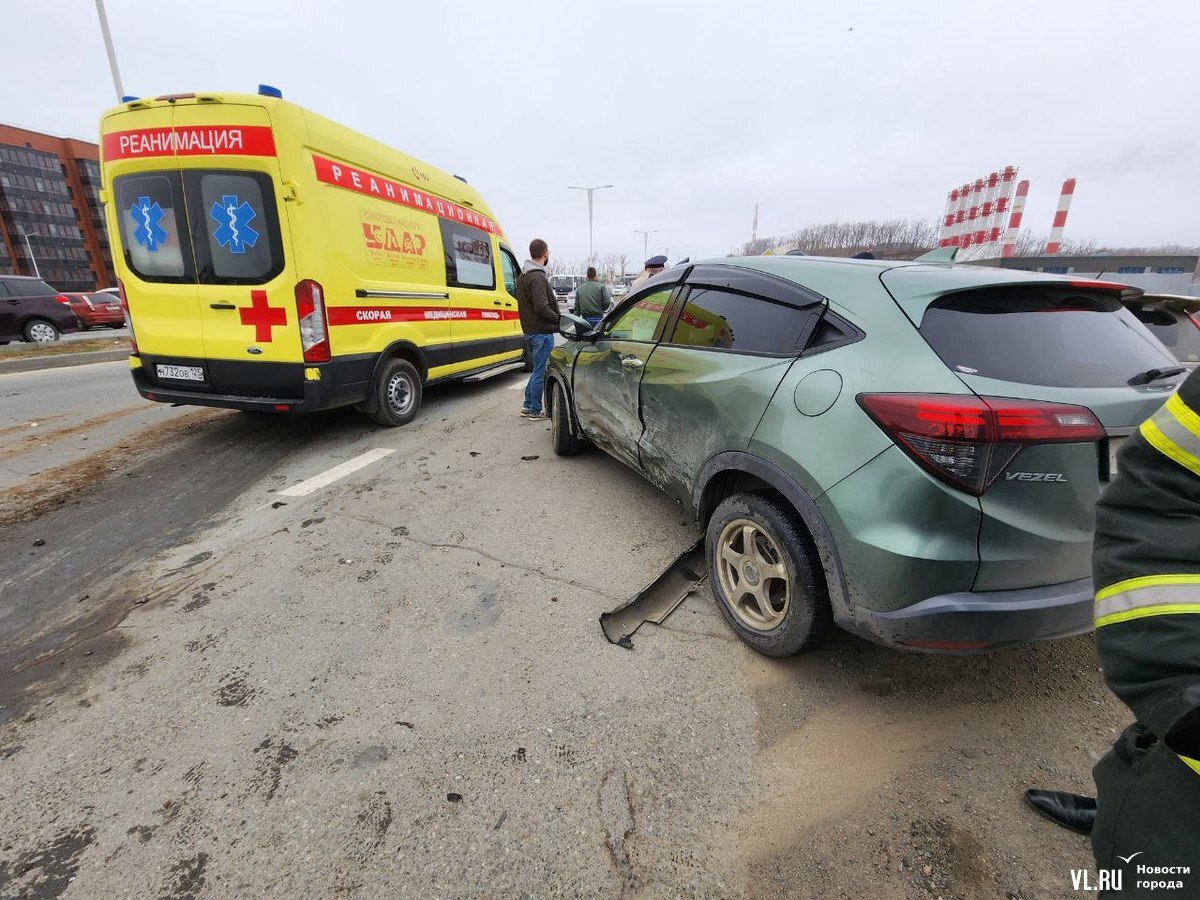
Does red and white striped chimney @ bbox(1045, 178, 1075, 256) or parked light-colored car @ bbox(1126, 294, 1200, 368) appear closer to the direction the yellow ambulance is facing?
the red and white striped chimney

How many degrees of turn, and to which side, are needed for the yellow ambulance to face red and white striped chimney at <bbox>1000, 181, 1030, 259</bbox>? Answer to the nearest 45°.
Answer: approximately 45° to its right

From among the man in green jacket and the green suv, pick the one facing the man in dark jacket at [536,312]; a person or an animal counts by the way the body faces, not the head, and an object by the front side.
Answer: the green suv

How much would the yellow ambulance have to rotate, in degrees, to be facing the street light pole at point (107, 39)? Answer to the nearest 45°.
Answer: approximately 45° to its left

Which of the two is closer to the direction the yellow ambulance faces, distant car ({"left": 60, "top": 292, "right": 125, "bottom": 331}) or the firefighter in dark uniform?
the distant car

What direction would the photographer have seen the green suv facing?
facing away from the viewer and to the left of the viewer

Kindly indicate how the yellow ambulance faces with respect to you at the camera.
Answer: facing away from the viewer and to the right of the viewer

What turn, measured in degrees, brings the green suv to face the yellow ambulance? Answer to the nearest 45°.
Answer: approximately 45° to its left
